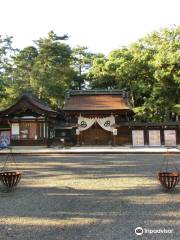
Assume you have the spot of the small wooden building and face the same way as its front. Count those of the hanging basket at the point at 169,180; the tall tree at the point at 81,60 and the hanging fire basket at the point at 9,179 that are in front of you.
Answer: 2

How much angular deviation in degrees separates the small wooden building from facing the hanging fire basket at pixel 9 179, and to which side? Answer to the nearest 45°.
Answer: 0° — it already faces it

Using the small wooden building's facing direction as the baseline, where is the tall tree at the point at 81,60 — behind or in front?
behind

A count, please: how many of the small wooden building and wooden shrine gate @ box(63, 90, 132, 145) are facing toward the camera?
2

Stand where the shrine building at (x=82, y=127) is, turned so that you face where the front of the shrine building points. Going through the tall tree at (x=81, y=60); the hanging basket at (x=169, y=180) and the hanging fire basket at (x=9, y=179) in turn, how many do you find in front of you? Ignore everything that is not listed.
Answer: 2

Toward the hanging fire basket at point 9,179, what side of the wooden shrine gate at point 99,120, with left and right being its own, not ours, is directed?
front

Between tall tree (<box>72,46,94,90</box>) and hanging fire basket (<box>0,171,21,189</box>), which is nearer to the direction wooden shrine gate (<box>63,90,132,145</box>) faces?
the hanging fire basket

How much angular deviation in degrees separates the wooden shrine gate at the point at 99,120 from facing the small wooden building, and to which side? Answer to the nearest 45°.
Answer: approximately 90° to its right

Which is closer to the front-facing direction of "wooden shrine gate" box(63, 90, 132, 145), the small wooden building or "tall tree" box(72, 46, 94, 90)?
the small wooden building

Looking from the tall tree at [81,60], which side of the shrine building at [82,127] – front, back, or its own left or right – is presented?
back

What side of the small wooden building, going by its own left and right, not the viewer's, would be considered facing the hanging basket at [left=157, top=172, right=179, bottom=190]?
front
